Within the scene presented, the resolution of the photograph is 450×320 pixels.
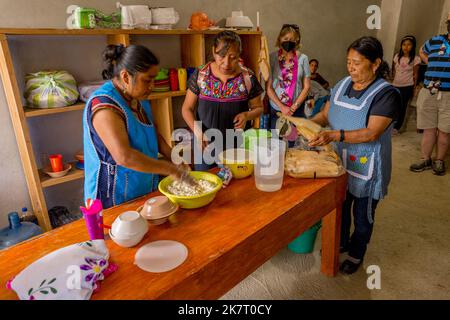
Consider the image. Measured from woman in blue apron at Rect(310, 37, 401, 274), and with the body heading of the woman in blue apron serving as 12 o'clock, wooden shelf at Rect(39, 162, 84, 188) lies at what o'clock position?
The wooden shelf is roughly at 1 o'clock from the woman in blue apron.

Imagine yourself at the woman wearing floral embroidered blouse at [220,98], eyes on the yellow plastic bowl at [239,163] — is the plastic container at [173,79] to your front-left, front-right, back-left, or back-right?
back-right

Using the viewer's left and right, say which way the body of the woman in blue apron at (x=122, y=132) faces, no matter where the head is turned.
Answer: facing the viewer and to the right of the viewer

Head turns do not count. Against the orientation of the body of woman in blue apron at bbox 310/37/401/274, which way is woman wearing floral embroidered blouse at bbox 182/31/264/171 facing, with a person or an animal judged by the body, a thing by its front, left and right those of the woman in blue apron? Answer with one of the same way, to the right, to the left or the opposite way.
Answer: to the left

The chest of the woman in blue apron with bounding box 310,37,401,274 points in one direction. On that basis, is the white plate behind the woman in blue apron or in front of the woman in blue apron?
in front

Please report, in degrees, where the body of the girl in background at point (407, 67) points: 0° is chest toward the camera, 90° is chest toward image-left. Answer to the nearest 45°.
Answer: approximately 45°

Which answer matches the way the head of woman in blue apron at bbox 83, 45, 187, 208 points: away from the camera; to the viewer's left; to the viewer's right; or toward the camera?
to the viewer's right

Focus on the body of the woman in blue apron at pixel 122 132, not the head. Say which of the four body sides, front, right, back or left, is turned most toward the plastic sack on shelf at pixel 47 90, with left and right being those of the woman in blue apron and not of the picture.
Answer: back

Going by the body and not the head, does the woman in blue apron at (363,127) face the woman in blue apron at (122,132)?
yes

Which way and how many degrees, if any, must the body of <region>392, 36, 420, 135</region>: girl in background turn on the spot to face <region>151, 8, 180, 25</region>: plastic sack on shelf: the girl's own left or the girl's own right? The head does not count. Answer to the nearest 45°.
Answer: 0° — they already face it

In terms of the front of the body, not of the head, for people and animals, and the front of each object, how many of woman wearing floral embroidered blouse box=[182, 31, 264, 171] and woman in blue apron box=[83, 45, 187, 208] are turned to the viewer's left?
0

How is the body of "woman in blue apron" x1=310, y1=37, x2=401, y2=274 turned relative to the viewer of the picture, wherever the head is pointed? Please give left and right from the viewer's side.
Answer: facing the viewer and to the left of the viewer

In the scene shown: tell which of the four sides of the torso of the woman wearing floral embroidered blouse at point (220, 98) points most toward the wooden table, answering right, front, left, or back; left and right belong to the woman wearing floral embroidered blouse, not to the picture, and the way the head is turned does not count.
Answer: front

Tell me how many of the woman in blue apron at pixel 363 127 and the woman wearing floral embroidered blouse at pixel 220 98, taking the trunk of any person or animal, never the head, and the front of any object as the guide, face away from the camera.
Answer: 0

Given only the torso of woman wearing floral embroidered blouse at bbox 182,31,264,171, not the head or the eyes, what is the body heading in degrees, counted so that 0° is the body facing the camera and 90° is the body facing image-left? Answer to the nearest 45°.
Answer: approximately 0°

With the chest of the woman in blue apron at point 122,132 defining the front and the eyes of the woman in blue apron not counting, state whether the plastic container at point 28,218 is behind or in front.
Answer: behind
